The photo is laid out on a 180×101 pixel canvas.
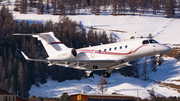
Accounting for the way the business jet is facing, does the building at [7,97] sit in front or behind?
behind

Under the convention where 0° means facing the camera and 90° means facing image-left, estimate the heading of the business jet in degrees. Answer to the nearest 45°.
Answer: approximately 315°
